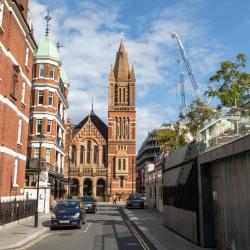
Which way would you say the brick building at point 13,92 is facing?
to the viewer's right

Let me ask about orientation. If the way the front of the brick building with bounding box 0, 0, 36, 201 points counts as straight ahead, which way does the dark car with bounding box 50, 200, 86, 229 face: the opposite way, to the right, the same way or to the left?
to the right

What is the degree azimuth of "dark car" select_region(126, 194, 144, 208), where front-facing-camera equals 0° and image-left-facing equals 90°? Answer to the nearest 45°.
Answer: approximately 0°

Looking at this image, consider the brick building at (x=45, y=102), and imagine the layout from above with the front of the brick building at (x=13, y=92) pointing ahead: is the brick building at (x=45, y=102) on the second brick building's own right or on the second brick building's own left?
on the second brick building's own left

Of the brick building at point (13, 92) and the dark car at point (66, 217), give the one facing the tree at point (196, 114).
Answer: the brick building

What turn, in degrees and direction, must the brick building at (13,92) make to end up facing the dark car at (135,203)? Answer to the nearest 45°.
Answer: approximately 45° to its left

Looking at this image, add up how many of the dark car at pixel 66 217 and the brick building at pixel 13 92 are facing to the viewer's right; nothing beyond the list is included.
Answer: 1

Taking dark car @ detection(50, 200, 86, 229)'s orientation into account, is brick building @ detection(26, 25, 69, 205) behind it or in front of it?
behind

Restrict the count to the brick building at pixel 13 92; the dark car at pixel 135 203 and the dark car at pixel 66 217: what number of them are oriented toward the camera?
2

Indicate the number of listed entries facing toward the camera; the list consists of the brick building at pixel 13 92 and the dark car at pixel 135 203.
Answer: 1

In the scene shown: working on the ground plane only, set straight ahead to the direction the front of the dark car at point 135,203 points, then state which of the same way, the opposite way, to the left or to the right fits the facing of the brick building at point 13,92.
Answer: to the left
